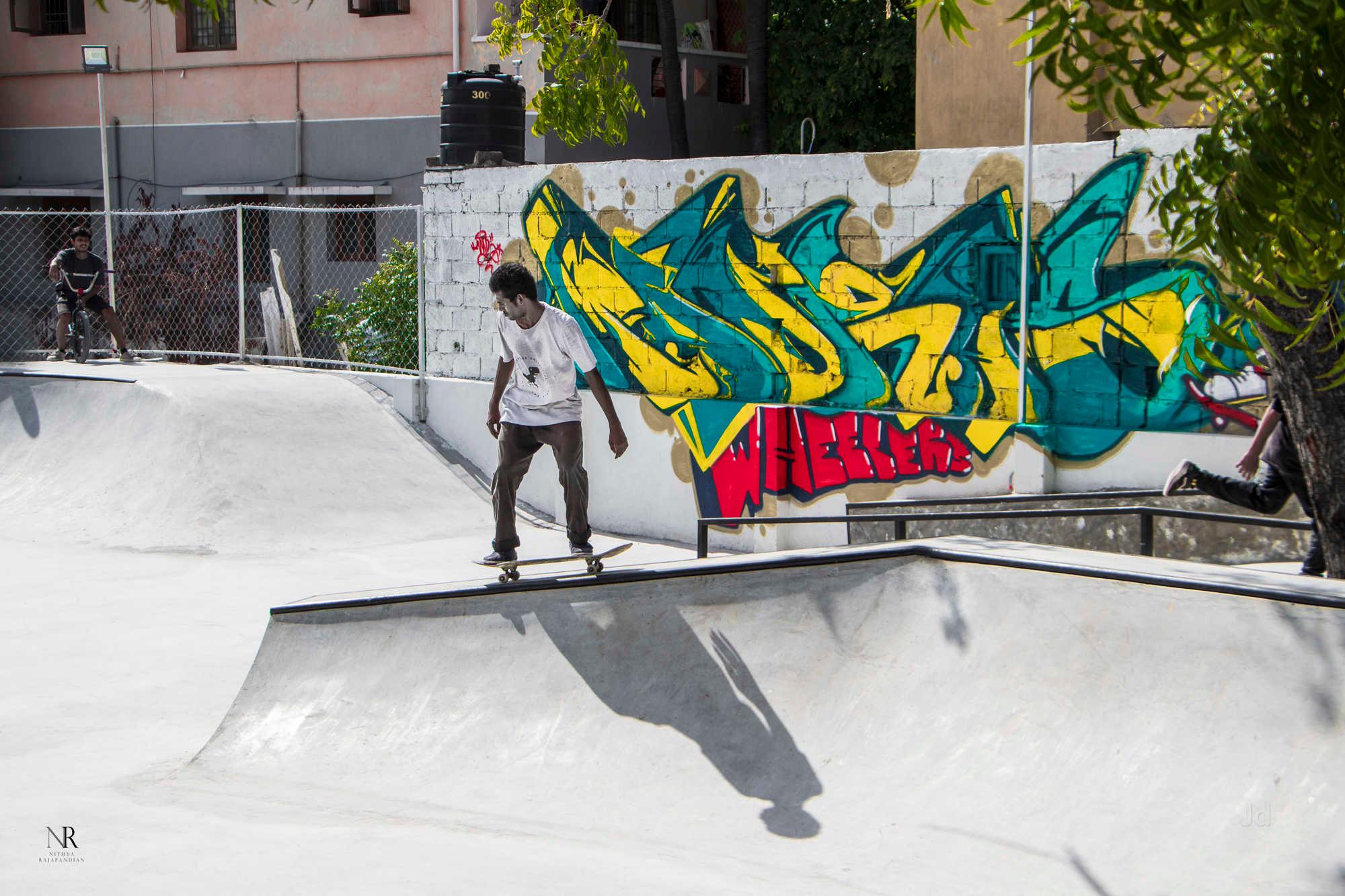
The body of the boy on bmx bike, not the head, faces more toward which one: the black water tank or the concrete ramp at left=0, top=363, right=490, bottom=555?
the concrete ramp

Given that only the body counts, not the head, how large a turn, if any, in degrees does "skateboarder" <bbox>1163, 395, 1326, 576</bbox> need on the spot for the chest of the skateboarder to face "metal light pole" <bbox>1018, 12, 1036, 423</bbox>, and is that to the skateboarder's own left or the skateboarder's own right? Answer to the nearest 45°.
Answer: approximately 135° to the skateboarder's own left

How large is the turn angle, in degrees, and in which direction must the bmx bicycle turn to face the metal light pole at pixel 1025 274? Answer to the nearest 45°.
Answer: approximately 45° to its left

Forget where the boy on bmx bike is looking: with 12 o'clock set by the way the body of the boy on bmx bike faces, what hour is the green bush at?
The green bush is roughly at 10 o'clock from the boy on bmx bike.

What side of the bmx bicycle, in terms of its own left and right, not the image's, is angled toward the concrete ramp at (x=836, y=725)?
front

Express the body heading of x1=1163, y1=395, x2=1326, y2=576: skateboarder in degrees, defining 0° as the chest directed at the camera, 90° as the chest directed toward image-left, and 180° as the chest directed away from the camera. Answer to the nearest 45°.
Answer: approximately 270°

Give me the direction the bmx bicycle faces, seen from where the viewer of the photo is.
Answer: facing the viewer

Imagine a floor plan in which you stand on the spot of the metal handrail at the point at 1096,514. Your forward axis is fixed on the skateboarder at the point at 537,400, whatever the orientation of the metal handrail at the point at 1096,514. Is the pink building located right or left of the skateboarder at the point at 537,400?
right

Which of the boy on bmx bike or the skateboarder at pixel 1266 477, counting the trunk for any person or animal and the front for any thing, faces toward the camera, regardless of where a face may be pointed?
the boy on bmx bike

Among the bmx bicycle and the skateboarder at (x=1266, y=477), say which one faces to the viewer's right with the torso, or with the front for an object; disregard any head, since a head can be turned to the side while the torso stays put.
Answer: the skateboarder

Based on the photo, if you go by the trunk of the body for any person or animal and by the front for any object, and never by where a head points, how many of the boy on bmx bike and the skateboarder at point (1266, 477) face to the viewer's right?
1

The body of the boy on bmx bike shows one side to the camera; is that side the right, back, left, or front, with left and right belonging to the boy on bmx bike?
front

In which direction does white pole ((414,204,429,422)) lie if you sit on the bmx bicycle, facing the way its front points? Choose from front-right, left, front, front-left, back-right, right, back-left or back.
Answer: front-left

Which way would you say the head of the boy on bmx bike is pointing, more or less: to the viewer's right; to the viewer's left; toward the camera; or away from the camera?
toward the camera
